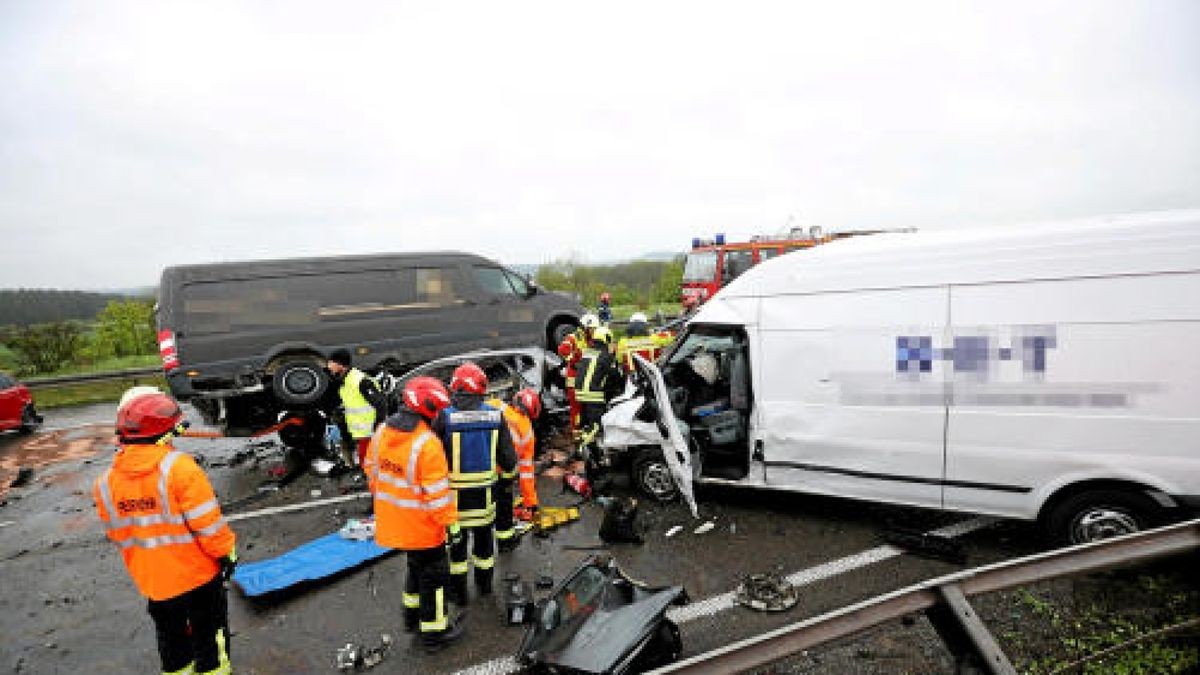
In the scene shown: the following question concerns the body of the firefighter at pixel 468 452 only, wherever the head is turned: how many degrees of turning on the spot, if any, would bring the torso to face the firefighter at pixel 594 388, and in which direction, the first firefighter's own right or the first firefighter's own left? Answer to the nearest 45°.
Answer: approximately 45° to the first firefighter's own right

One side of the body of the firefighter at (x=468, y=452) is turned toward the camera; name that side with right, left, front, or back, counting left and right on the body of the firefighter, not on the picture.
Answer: back

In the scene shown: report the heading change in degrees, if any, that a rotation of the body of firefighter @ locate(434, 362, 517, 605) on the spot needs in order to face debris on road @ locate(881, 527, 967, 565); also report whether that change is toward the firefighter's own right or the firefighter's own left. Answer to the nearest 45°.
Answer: approximately 90° to the firefighter's own right

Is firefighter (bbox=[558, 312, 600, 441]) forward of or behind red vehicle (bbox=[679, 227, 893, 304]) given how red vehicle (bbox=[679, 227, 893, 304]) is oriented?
forward

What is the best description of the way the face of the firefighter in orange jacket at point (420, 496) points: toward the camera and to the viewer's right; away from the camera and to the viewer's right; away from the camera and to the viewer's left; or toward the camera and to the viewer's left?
away from the camera and to the viewer's right

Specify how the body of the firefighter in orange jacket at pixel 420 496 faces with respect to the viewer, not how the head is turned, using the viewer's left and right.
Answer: facing away from the viewer and to the right of the viewer

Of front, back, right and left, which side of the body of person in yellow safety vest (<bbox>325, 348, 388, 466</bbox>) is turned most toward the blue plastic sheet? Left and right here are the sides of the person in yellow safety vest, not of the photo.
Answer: left

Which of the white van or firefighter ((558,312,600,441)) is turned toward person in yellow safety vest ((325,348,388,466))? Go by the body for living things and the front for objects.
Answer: the white van

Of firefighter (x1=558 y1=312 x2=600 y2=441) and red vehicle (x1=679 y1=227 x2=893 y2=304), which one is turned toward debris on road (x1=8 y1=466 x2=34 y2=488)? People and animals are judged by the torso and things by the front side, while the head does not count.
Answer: the red vehicle

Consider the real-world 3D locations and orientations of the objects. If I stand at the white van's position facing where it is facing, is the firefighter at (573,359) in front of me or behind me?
in front

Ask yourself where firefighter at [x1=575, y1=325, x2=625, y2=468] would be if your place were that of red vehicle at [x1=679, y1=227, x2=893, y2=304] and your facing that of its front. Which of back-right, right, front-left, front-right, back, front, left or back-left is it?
front-left
